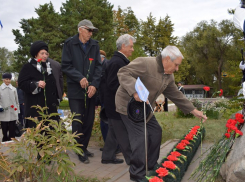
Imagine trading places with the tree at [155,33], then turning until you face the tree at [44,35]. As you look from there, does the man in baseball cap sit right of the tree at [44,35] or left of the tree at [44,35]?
left

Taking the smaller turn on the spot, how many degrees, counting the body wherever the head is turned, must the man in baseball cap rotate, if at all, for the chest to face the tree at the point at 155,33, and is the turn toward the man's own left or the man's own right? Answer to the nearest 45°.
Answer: approximately 135° to the man's own left

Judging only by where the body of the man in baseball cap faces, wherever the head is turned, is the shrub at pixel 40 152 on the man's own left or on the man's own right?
on the man's own right

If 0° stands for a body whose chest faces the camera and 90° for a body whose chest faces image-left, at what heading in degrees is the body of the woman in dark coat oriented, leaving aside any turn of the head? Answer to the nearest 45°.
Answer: approximately 315°

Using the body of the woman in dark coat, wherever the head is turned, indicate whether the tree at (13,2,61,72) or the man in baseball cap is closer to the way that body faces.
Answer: the man in baseball cap

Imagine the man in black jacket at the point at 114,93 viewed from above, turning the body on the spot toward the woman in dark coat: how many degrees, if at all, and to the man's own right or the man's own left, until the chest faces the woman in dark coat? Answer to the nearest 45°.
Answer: approximately 180°

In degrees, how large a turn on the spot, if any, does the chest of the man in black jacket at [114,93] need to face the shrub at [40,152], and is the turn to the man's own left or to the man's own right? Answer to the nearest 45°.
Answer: approximately 135° to the man's own right

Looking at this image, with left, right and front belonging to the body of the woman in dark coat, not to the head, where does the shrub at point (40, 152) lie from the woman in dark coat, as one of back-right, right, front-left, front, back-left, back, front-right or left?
front-right

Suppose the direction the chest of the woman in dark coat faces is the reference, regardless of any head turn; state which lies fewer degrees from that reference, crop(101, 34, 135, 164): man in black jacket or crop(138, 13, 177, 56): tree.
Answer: the man in black jacket

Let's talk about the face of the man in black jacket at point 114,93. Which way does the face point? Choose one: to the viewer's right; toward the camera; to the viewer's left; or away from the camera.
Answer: to the viewer's right

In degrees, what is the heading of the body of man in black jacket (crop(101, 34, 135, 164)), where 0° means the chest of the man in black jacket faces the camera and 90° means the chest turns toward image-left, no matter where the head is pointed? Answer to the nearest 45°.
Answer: approximately 270°
